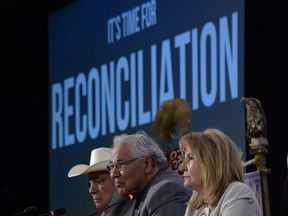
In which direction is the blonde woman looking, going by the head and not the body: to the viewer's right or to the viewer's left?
to the viewer's left

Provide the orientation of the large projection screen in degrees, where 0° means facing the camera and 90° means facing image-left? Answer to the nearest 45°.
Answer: approximately 45°

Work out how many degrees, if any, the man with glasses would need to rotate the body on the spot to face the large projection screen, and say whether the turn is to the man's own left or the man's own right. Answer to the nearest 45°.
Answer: approximately 135° to the man's own right

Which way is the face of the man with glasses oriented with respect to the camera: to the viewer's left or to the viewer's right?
to the viewer's left

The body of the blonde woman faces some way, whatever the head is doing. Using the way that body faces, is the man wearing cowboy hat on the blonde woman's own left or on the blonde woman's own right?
on the blonde woman's own right
